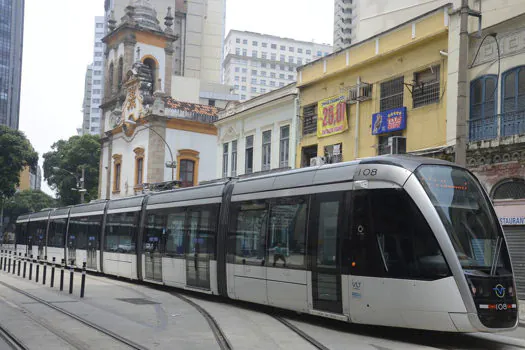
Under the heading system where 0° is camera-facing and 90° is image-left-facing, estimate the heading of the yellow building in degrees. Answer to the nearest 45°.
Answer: approximately 45°

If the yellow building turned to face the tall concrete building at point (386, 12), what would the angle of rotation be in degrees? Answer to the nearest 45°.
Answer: approximately 135° to its right

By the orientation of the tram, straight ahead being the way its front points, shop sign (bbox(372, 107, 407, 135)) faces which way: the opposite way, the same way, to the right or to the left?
to the right

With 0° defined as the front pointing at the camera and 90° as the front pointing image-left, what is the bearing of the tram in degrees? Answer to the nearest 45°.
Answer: approximately 315°

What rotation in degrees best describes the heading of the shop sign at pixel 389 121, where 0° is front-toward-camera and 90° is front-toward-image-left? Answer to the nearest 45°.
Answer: approximately 45°

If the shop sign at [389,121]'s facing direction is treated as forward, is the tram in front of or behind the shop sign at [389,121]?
in front

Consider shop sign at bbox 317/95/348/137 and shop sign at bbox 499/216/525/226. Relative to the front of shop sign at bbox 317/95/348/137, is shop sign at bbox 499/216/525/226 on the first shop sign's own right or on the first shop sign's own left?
on the first shop sign's own left

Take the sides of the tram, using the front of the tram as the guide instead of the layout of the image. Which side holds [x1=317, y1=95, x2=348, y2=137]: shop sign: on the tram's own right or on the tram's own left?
on the tram's own left

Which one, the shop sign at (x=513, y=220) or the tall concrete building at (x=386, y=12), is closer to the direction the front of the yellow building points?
the shop sign

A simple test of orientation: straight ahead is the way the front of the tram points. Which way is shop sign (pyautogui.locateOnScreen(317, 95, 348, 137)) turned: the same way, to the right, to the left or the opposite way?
to the right
